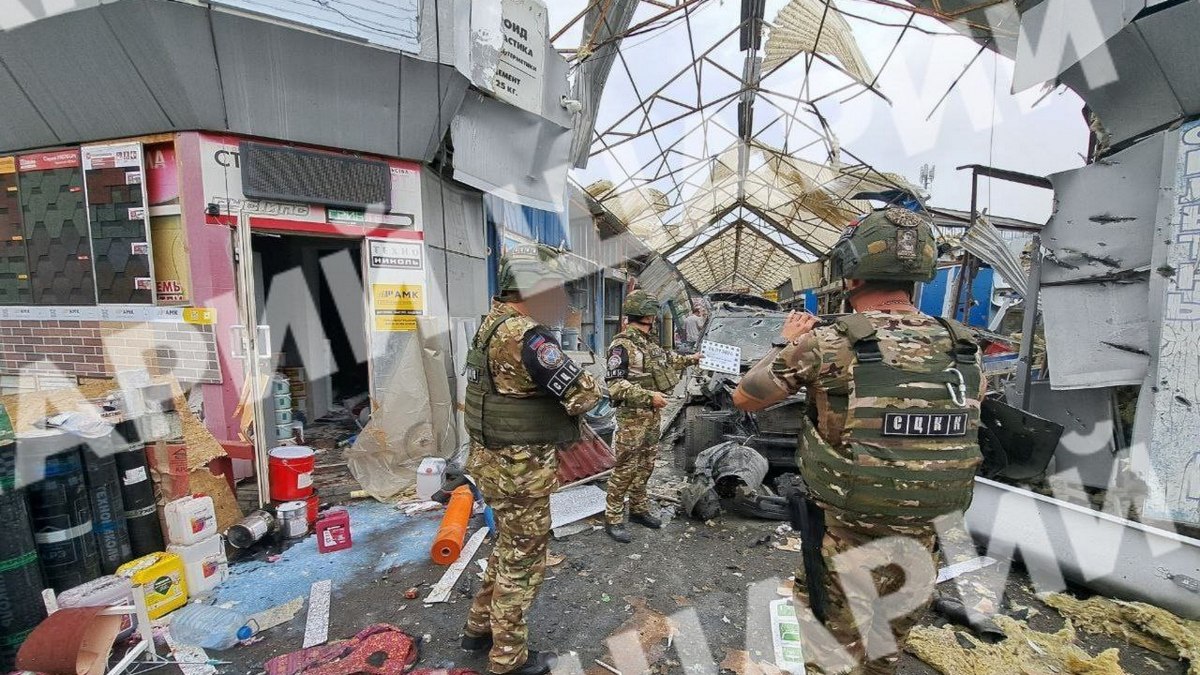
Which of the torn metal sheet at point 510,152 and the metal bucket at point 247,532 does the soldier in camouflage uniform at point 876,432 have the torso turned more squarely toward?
the torn metal sheet

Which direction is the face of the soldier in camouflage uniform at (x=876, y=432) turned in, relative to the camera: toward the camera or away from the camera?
away from the camera

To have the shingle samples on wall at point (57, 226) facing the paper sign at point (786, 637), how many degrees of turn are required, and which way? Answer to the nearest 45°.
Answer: approximately 45° to its left

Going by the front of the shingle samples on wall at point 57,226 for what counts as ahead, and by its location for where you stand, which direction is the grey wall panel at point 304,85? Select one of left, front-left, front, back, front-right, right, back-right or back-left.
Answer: front-left

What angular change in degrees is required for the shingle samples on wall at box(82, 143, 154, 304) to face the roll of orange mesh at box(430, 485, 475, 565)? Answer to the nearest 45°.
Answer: approximately 45° to its left

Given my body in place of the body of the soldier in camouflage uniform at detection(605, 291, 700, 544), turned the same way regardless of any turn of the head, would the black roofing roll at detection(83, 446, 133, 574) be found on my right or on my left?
on my right

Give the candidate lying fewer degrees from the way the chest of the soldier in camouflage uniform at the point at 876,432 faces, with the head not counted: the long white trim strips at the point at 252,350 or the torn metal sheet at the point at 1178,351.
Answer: the long white trim strips

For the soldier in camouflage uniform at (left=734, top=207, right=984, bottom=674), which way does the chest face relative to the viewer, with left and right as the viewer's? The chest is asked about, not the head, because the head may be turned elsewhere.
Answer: facing away from the viewer and to the left of the viewer

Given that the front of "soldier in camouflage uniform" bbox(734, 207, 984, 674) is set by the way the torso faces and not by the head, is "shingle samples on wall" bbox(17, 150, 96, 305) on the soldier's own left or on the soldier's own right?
on the soldier's own left

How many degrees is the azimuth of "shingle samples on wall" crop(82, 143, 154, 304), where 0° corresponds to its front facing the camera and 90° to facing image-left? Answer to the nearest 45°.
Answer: approximately 0°

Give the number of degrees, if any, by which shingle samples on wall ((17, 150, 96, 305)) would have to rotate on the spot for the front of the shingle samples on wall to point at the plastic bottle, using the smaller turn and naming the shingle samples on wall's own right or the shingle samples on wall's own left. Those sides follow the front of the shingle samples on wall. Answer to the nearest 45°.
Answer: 0° — it already faces it

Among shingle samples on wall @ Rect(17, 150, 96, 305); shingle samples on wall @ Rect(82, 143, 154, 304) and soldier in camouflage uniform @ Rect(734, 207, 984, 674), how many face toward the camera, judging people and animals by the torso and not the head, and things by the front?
2
